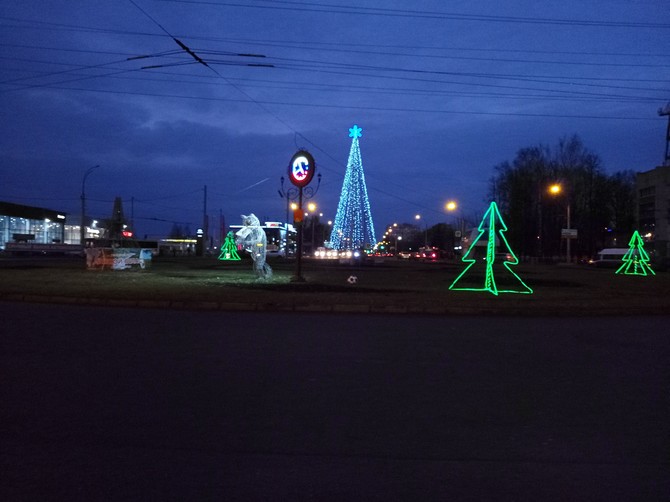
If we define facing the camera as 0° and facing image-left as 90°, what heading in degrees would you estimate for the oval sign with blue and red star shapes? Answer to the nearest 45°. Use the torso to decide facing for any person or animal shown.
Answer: approximately 45°
